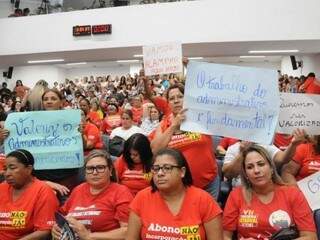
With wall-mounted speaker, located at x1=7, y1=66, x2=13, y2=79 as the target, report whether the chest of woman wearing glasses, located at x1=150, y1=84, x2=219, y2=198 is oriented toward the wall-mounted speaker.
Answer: no

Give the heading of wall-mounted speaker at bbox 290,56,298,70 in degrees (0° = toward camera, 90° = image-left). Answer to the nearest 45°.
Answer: approximately 45°

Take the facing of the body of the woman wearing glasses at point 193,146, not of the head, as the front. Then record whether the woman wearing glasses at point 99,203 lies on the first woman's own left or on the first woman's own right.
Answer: on the first woman's own right

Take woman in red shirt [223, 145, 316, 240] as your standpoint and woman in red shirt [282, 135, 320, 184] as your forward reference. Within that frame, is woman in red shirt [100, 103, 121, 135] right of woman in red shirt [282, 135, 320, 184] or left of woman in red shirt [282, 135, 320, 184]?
left

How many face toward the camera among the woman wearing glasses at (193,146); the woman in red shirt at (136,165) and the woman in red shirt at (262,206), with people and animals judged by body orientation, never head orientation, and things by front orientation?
3

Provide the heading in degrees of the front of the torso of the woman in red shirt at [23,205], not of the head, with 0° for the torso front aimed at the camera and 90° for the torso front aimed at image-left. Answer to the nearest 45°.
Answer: approximately 45°

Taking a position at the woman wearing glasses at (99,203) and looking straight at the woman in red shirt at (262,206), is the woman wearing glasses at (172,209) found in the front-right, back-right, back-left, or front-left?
front-right

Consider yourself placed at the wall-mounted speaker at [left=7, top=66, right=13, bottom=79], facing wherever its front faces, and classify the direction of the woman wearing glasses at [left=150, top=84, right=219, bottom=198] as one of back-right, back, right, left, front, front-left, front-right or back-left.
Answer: front-right

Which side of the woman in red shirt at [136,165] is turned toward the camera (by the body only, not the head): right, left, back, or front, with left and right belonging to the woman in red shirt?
front

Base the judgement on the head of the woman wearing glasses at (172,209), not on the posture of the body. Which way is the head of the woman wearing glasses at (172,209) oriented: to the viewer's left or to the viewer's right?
to the viewer's left

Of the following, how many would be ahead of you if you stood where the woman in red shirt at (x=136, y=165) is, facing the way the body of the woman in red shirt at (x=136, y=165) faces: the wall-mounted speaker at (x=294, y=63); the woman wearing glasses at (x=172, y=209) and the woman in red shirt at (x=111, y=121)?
1

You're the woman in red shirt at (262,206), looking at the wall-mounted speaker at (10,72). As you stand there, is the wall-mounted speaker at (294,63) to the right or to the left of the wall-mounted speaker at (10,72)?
right

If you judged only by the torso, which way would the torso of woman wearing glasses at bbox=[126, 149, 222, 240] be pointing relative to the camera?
toward the camera

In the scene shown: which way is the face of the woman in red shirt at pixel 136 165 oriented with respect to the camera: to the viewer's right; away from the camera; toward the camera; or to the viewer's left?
toward the camera

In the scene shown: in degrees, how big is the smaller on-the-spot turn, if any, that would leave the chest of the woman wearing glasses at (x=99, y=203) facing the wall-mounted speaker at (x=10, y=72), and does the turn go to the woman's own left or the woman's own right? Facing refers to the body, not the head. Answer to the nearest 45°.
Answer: approximately 135° to the woman's own right

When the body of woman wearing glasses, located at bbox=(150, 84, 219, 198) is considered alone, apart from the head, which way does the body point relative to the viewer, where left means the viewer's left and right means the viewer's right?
facing the viewer

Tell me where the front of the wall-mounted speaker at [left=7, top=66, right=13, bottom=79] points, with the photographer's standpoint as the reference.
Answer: facing the viewer and to the right of the viewer

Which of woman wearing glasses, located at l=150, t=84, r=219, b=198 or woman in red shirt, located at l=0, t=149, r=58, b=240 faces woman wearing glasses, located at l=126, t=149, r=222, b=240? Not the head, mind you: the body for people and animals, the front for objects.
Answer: woman wearing glasses, located at l=150, t=84, r=219, b=198

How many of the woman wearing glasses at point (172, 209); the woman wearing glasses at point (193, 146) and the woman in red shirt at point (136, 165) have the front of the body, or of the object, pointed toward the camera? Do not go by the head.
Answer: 3
